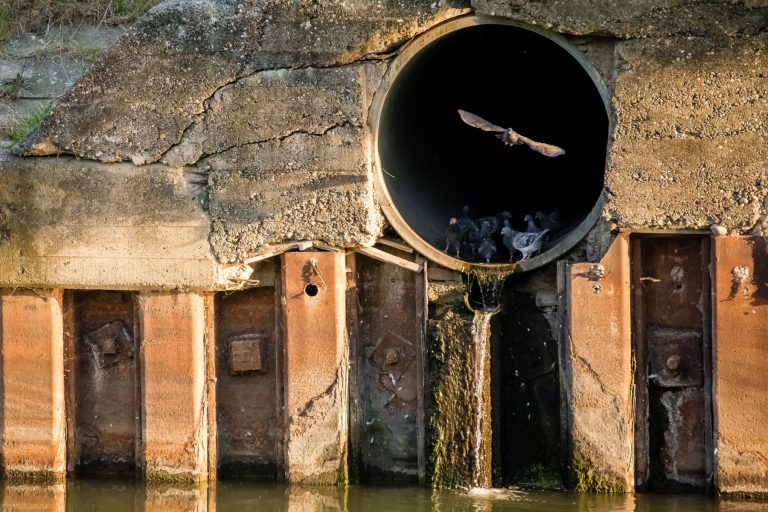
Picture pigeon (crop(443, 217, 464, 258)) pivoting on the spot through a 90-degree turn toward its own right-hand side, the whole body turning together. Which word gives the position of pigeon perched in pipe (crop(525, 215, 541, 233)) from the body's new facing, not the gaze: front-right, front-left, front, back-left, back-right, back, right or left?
back-right

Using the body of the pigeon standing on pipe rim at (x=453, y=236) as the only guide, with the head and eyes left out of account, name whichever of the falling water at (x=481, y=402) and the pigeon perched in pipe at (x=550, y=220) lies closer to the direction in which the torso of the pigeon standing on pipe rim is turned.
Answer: the falling water

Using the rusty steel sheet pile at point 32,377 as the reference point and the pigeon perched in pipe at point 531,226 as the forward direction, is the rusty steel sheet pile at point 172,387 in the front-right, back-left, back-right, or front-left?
front-right

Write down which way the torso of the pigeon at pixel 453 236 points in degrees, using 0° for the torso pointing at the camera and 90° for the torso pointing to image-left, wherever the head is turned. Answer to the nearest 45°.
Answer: approximately 0°

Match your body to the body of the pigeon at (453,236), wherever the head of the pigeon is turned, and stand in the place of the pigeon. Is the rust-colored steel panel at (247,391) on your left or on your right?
on your right
